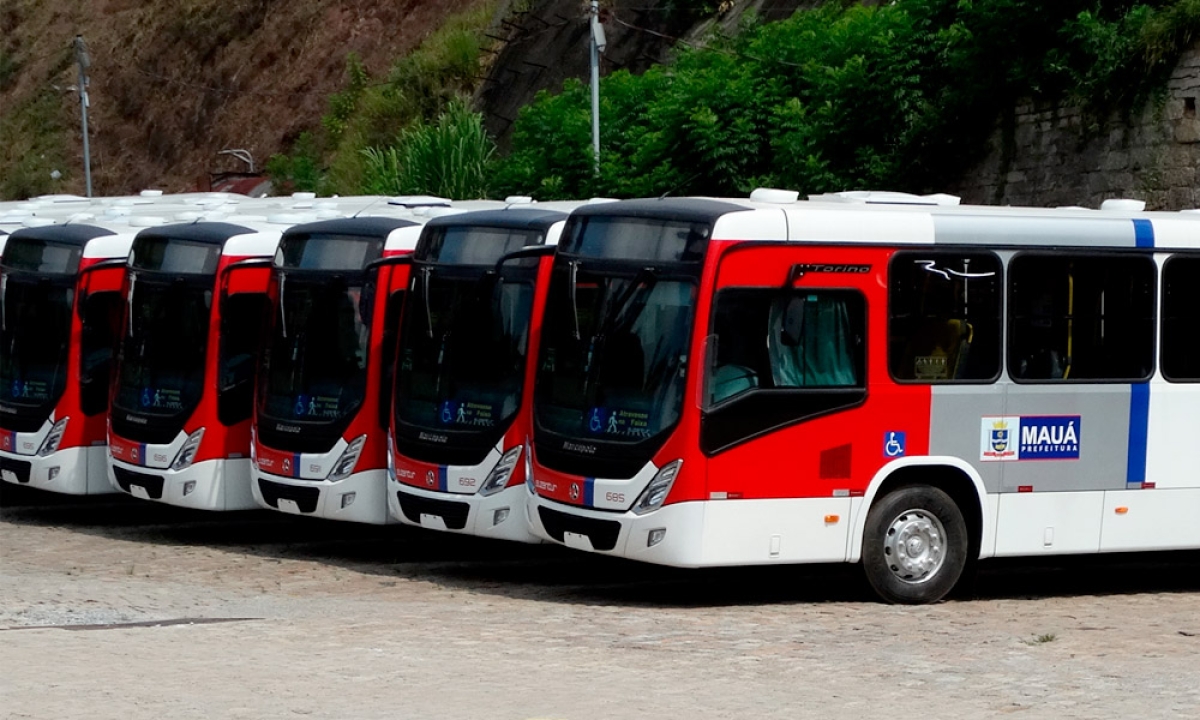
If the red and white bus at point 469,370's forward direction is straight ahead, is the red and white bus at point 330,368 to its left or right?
on its right

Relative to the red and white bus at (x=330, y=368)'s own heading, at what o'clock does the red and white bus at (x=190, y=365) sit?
the red and white bus at (x=190, y=365) is roughly at 3 o'clock from the red and white bus at (x=330, y=368).

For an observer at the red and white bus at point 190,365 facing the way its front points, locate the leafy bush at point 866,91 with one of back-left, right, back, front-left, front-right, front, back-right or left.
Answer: back

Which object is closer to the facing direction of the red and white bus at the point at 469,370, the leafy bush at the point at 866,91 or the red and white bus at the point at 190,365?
the red and white bus

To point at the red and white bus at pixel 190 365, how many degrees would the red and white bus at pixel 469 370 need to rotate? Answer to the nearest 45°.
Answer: approximately 90° to its right

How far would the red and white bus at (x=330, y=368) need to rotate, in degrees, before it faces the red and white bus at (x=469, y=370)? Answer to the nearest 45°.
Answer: approximately 90° to its left

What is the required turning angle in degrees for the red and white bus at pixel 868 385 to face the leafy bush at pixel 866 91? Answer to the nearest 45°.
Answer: approximately 135° to its right

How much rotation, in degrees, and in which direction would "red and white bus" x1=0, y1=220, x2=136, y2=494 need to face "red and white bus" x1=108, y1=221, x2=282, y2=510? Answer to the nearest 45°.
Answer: approximately 90° to its left

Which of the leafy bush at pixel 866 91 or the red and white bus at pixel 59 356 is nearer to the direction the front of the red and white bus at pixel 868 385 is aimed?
the red and white bus

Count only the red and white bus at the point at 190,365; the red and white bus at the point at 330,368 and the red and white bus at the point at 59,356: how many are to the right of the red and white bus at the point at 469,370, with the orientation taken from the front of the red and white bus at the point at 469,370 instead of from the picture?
3

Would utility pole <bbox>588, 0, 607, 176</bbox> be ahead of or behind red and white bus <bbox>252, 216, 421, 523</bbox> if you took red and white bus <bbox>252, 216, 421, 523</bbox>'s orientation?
behind

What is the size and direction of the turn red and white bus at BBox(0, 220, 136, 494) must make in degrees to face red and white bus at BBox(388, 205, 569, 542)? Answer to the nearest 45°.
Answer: approximately 90° to its left

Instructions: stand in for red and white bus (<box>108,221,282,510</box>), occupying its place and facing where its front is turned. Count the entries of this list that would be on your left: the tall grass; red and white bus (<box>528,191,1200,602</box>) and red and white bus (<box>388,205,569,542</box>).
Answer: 2

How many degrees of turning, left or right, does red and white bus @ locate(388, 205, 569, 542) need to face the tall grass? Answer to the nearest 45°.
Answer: approximately 135° to its right
